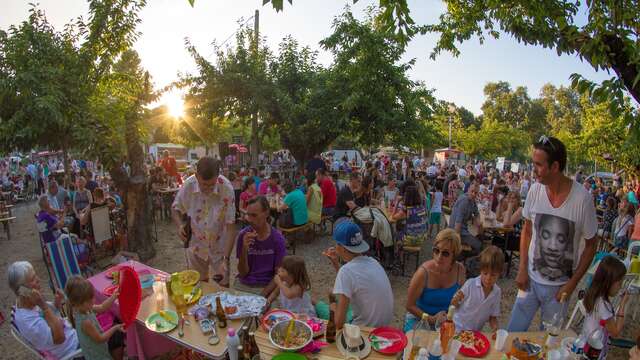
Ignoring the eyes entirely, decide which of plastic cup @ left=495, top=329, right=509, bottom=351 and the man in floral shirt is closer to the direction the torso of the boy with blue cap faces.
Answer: the man in floral shirt

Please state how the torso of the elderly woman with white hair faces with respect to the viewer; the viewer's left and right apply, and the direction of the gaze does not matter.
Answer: facing to the right of the viewer

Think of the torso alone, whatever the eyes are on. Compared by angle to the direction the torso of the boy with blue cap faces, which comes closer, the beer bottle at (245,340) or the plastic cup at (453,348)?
the beer bottle

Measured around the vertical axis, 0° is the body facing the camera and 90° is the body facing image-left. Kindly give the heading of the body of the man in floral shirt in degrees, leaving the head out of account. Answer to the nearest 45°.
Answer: approximately 0°

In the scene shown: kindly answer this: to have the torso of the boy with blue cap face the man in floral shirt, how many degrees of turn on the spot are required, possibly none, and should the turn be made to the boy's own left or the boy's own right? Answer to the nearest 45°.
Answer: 0° — they already face them

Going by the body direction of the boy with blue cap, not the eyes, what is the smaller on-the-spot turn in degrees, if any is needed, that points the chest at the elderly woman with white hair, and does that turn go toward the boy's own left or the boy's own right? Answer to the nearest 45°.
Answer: approximately 45° to the boy's own left

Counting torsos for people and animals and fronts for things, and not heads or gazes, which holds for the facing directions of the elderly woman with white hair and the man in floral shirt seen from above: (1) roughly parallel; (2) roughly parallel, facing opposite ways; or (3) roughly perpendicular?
roughly perpendicular

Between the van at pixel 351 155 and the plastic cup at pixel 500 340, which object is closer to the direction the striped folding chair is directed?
the plastic cup
